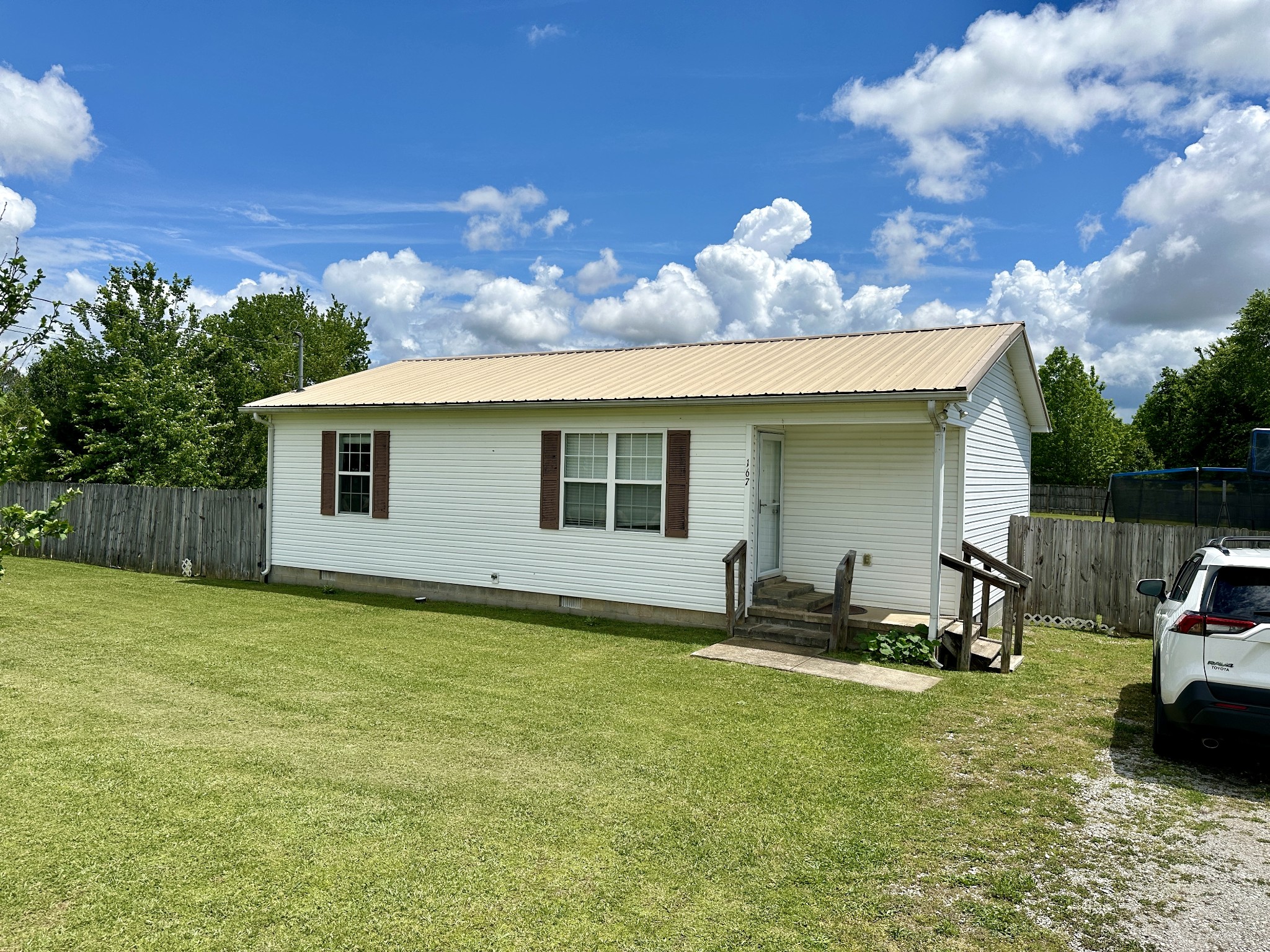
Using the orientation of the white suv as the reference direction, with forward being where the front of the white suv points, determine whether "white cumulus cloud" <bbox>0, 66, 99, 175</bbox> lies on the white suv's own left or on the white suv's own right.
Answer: on the white suv's own left

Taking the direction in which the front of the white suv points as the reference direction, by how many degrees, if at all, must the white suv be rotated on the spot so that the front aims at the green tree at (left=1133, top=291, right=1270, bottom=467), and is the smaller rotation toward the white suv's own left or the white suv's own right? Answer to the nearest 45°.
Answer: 0° — it already faces it

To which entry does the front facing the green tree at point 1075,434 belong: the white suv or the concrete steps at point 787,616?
the white suv

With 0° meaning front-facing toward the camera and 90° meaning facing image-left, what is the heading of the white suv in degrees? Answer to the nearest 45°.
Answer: approximately 180°

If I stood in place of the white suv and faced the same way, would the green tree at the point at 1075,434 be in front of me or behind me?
in front

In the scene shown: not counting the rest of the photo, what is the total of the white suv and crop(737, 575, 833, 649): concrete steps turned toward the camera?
1

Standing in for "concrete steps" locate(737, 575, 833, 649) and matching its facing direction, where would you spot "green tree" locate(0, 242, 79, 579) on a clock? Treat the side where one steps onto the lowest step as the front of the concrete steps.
The green tree is roughly at 2 o'clock from the concrete steps.

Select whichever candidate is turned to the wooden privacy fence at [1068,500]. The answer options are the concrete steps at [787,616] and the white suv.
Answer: the white suv
